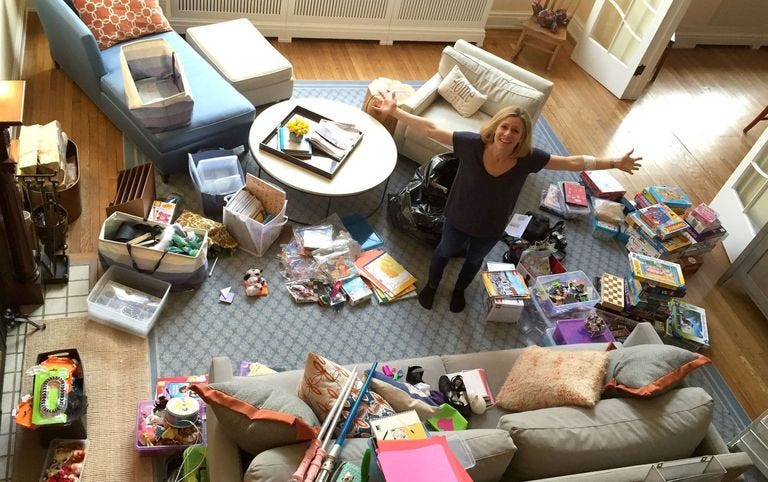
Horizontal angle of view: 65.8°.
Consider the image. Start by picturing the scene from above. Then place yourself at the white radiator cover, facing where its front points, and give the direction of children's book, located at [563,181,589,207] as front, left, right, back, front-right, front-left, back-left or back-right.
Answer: front-left

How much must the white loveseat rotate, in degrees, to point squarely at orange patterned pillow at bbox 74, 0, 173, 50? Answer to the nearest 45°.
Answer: approximately 45° to its right

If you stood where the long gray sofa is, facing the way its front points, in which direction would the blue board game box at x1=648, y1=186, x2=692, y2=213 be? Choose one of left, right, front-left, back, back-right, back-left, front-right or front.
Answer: front

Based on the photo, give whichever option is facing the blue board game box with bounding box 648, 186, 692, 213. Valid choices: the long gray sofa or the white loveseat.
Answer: the long gray sofa

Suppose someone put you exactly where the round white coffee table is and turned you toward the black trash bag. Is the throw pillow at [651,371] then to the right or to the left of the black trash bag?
right

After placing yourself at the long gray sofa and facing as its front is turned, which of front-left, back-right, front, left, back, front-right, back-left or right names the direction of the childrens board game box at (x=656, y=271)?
front

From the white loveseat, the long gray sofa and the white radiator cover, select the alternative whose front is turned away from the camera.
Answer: the long gray sofa

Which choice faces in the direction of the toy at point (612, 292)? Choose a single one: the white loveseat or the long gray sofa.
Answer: the long gray sofa

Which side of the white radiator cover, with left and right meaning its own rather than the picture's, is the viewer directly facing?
front

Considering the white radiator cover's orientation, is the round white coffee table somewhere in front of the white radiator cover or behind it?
in front

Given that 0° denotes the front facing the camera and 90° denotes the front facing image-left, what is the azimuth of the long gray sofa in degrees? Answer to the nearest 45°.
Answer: approximately 180°

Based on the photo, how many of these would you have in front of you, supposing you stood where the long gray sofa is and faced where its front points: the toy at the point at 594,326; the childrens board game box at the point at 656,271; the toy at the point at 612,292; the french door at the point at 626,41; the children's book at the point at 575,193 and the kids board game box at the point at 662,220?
6

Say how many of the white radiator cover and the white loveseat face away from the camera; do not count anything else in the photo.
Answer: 0

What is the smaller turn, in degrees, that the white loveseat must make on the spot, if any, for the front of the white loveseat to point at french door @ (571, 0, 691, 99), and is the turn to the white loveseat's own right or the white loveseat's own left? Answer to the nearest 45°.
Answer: approximately 180°

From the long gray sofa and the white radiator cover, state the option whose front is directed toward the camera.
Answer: the white radiator cover

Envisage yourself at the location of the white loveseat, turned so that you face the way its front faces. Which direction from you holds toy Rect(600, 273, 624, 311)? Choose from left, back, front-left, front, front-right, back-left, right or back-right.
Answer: left

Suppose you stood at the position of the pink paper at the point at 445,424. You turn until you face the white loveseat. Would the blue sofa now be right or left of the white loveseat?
left

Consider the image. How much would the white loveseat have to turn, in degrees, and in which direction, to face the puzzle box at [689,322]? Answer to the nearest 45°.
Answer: approximately 90° to its left
